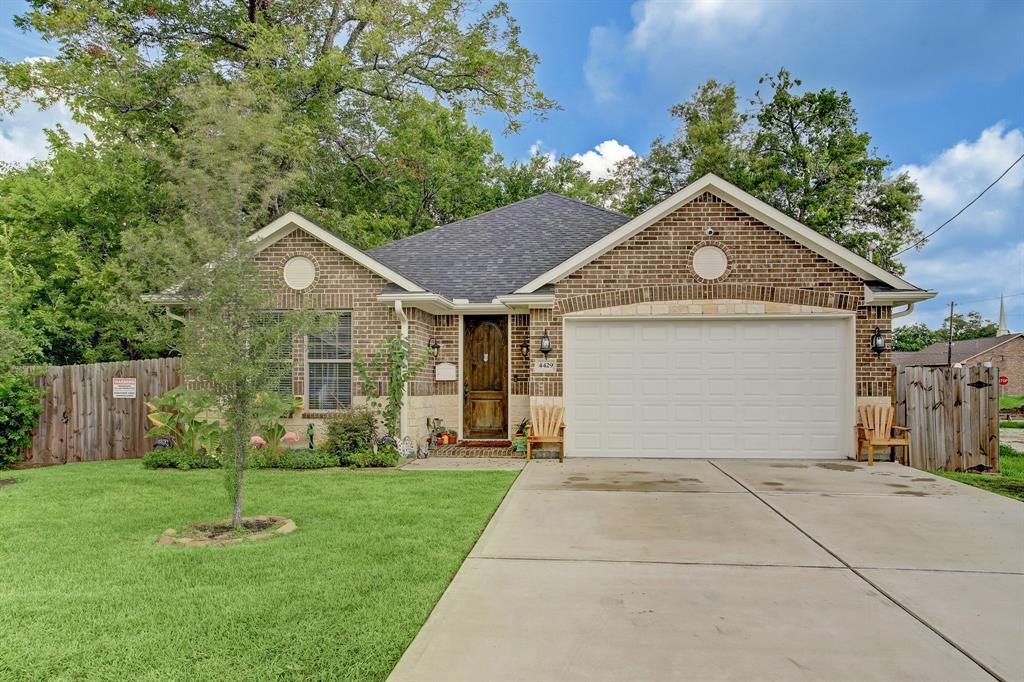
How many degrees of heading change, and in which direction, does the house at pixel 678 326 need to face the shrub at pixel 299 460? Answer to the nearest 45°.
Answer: approximately 90° to its right

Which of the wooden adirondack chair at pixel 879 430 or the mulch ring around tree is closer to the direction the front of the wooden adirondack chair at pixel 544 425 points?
the mulch ring around tree

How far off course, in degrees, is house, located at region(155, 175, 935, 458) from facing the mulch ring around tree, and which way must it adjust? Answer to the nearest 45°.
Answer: approximately 45° to its right

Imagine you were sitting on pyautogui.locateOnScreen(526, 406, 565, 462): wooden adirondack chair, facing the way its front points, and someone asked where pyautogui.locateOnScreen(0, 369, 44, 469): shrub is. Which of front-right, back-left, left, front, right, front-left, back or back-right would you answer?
right

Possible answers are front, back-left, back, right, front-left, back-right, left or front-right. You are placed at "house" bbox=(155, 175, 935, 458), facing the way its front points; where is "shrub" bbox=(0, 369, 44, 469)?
right

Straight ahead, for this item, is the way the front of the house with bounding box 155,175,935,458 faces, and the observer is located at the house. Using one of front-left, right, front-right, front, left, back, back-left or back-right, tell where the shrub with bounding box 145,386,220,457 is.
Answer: right

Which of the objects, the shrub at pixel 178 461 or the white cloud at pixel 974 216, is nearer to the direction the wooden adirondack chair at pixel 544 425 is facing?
the shrub

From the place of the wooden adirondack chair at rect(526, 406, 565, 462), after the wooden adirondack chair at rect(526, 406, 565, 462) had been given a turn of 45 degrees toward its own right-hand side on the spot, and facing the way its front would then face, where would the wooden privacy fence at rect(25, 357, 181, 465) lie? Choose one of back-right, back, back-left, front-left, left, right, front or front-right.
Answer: front-right

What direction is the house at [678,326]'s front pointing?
toward the camera

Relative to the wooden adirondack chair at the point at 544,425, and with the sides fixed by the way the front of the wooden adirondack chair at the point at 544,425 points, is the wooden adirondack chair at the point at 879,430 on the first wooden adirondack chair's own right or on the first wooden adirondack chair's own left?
on the first wooden adirondack chair's own left
